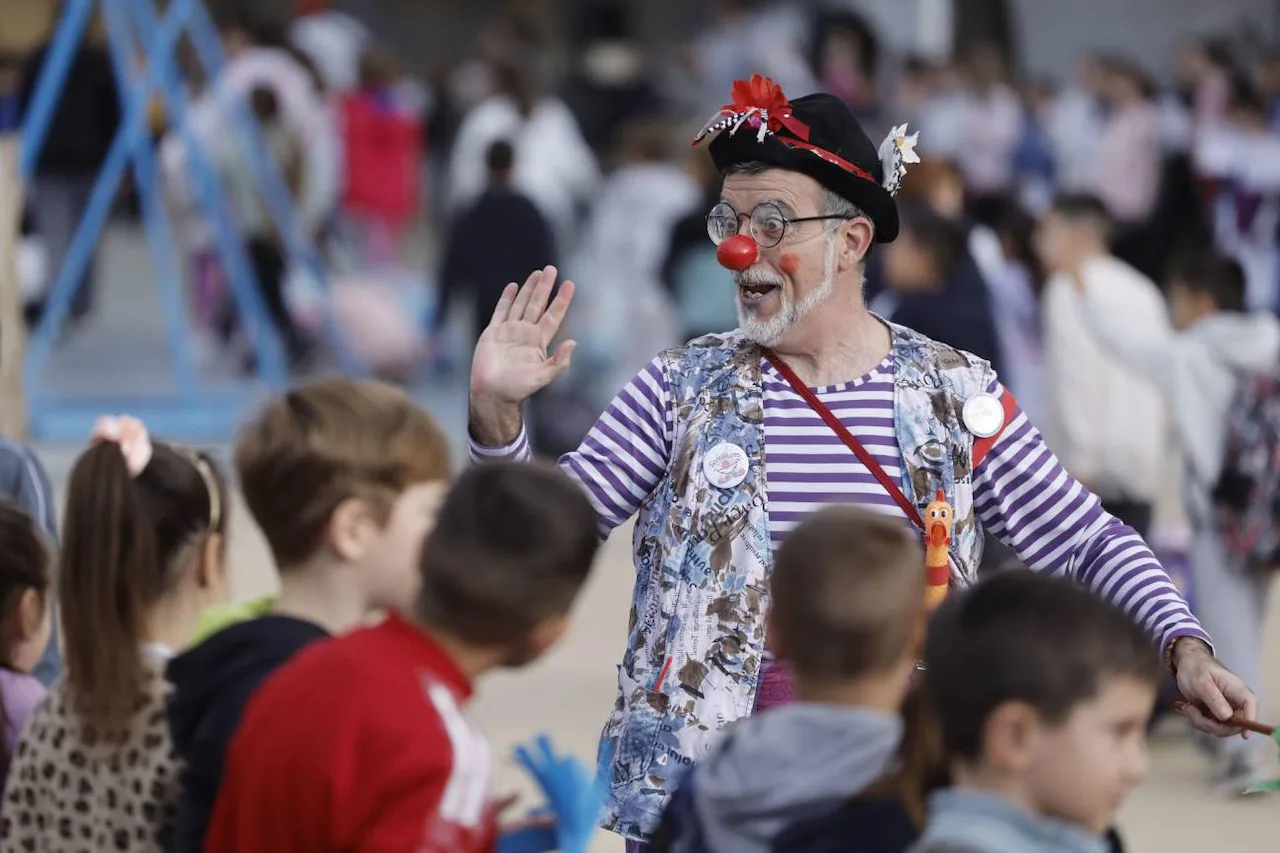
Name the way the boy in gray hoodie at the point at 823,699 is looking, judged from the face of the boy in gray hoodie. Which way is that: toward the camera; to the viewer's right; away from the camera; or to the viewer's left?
away from the camera

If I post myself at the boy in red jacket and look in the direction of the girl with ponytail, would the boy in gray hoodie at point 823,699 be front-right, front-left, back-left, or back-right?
back-right

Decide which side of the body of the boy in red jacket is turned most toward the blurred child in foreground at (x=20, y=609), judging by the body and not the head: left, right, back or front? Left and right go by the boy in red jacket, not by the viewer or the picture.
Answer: left

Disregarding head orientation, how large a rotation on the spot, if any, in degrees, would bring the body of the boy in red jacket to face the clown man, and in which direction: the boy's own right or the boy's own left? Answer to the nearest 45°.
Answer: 0° — they already face them

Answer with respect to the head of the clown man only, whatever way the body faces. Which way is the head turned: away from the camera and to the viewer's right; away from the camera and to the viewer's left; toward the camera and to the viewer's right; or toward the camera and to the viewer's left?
toward the camera and to the viewer's left

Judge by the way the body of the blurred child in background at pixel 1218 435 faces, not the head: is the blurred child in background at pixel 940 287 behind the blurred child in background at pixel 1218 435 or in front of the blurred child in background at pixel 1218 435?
in front

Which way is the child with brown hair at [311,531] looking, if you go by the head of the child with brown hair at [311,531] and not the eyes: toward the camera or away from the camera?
away from the camera

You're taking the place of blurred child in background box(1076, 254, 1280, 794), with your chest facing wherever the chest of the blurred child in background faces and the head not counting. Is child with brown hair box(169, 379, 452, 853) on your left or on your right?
on your left

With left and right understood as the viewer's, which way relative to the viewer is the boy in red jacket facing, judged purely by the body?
facing away from the viewer and to the right of the viewer

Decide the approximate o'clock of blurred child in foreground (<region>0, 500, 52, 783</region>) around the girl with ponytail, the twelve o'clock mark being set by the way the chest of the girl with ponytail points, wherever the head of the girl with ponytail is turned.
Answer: The blurred child in foreground is roughly at 10 o'clock from the girl with ponytail.

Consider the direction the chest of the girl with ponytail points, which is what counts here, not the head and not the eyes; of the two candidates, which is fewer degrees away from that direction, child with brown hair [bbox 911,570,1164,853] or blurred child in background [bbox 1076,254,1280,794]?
the blurred child in background

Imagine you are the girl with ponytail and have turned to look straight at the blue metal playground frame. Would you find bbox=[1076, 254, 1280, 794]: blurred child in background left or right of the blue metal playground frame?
right
